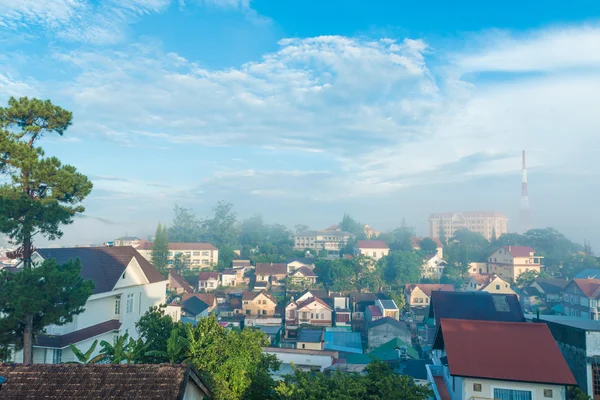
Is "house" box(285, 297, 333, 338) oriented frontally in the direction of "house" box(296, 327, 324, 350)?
yes

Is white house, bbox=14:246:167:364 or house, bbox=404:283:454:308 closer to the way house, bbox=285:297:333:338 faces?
the white house

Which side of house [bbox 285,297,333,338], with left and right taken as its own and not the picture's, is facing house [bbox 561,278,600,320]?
left

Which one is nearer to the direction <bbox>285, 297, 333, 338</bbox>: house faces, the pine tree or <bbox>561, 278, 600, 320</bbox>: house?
the pine tree

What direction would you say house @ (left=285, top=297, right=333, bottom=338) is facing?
toward the camera

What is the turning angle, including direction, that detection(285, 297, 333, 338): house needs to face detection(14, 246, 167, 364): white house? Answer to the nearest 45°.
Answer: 0° — it already faces it

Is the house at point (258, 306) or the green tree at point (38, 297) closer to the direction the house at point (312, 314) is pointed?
the green tree

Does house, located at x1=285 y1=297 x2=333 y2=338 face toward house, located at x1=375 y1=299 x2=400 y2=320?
no

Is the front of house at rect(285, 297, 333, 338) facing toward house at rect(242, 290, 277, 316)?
no

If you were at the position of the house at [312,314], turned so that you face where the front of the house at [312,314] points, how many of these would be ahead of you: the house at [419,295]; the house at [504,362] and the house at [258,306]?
1

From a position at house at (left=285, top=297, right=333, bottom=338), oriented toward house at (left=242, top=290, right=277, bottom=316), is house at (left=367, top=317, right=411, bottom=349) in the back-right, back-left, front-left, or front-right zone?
back-left

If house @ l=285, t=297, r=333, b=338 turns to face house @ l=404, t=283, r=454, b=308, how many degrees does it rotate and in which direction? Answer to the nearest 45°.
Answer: approximately 135° to its left
